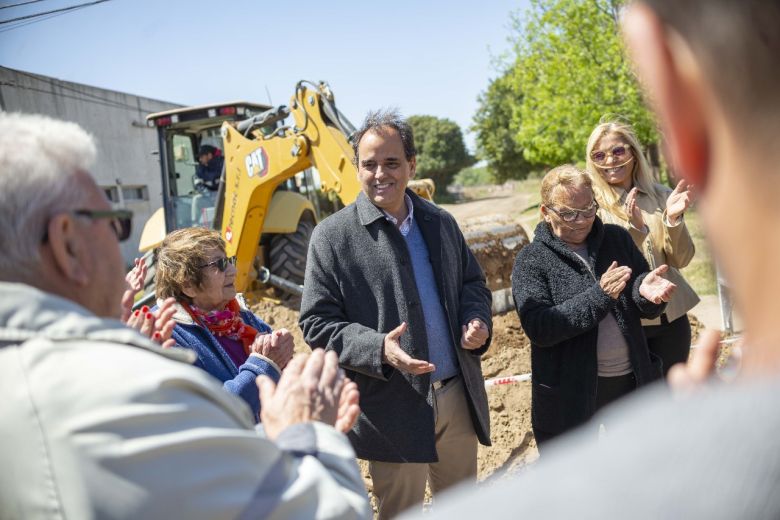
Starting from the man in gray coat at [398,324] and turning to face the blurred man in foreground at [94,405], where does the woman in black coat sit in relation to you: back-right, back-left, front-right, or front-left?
back-left

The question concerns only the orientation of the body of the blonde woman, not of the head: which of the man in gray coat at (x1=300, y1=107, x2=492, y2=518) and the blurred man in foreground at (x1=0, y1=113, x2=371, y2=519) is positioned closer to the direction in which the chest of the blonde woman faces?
the blurred man in foreground

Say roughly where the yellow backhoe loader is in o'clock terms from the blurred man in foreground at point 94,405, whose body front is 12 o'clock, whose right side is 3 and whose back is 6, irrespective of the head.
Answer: The yellow backhoe loader is roughly at 11 o'clock from the blurred man in foreground.

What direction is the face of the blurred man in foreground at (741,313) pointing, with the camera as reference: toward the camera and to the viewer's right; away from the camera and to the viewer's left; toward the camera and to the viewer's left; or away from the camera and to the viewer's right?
away from the camera and to the viewer's left

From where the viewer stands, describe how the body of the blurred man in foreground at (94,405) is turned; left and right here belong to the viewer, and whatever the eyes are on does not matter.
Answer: facing away from the viewer and to the right of the viewer

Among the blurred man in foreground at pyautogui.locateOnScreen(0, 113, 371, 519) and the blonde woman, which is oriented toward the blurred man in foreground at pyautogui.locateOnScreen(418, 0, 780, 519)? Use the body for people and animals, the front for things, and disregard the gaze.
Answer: the blonde woman

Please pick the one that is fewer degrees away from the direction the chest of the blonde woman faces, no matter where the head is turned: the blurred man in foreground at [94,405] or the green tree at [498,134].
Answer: the blurred man in foreground

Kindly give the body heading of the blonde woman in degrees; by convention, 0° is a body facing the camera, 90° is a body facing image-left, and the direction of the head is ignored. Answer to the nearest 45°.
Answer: approximately 0°

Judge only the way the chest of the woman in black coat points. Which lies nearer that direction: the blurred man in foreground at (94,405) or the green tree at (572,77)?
the blurred man in foreground

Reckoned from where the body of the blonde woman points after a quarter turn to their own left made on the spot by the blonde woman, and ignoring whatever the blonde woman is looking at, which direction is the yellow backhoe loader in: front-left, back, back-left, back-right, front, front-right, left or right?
back-left

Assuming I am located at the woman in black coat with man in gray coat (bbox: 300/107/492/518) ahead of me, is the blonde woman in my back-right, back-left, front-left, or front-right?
back-right
